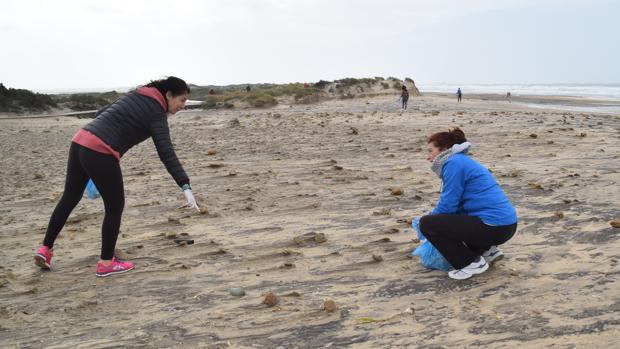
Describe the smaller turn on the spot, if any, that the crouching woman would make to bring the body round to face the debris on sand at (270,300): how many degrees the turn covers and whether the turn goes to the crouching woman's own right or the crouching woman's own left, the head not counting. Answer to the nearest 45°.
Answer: approximately 45° to the crouching woman's own left

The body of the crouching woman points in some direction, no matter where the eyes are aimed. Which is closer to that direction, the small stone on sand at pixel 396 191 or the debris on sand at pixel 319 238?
the debris on sand

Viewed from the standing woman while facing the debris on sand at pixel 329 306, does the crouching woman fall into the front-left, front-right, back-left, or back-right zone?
front-left

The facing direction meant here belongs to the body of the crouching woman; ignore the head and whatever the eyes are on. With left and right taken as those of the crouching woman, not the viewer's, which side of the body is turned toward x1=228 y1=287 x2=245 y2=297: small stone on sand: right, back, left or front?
front

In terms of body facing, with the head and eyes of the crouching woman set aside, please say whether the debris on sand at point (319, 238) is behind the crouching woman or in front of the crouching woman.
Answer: in front

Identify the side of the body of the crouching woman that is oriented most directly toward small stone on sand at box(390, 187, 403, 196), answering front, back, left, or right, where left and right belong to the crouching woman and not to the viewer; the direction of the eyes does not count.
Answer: right

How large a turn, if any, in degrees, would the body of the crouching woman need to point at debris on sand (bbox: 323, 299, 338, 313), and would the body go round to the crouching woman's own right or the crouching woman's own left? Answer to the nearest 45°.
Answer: approximately 45° to the crouching woman's own left

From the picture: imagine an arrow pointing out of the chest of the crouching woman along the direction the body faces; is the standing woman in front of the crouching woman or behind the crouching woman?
in front

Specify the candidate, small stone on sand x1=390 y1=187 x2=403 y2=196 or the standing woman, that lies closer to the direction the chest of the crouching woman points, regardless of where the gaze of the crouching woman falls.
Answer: the standing woman

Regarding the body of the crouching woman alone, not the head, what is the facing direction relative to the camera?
to the viewer's left
